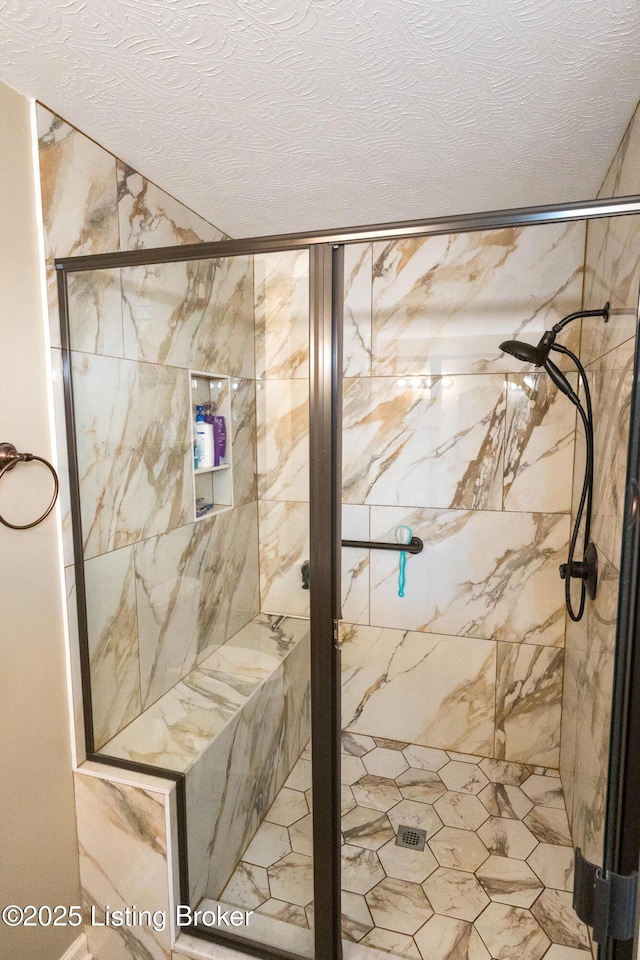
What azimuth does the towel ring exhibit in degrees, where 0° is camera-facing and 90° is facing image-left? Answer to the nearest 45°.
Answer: approximately 315°

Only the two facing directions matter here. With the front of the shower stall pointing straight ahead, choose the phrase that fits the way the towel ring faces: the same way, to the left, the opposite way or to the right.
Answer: to the left

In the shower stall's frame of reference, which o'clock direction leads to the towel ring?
The towel ring is roughly at 2 o'clock from the shower stall.

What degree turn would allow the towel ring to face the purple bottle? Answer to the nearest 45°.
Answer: approximately 45° to its left

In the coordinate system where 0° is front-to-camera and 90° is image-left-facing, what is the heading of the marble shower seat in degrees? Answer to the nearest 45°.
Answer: approximately 315°

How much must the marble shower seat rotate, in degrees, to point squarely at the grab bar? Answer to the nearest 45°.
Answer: approximately 90° to its left

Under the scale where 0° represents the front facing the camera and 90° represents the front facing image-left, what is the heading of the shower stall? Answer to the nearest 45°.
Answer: approximately 0°
